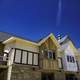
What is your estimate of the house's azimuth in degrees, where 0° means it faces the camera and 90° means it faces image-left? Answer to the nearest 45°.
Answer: approximately 45°
